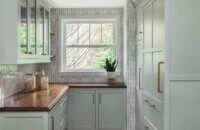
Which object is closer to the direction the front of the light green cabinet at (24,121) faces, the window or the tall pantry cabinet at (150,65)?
the tall pantry cabinet

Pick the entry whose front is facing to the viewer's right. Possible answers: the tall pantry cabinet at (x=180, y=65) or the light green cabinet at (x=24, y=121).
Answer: the light green cabinet

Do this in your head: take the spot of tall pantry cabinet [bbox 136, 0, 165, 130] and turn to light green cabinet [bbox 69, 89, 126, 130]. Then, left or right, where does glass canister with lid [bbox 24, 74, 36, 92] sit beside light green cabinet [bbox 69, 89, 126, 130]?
left

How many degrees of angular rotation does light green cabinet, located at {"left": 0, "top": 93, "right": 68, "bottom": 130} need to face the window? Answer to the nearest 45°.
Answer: approximately 45° to its left

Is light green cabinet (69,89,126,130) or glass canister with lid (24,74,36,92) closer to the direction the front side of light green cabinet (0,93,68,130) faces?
the light green cabinet

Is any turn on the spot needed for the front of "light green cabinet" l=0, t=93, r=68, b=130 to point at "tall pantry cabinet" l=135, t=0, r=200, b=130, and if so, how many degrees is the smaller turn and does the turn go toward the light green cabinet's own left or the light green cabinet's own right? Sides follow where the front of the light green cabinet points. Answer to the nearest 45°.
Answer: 0° — it already faces it

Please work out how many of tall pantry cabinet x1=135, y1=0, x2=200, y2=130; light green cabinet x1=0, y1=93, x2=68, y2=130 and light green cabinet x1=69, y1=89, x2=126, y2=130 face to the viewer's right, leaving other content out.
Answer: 1

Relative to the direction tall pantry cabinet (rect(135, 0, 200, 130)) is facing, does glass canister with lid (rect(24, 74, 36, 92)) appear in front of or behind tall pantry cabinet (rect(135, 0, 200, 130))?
in front

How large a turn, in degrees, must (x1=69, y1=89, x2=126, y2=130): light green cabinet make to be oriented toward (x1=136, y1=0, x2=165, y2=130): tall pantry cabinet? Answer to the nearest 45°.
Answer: approximately 45° to its left

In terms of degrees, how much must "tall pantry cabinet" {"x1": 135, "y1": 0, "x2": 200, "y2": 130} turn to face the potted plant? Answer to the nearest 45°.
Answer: approximately 45° to its right

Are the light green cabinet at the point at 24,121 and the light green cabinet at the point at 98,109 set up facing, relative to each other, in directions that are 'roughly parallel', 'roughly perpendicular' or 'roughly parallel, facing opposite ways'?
roughly perpendicular

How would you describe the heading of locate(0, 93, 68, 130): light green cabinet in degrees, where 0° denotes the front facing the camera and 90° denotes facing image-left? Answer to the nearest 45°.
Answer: approximately 270°

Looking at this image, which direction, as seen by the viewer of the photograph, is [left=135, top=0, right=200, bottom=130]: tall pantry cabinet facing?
facing to the left of the viewer
